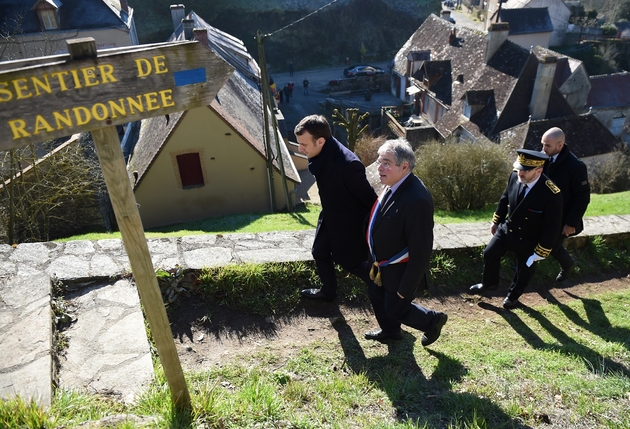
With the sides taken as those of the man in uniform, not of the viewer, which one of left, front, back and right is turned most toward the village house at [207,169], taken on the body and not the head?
right

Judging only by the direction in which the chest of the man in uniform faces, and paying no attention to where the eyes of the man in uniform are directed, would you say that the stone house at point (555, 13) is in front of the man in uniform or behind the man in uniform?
behind

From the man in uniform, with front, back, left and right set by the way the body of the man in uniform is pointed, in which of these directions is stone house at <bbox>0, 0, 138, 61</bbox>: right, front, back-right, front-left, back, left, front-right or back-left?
right

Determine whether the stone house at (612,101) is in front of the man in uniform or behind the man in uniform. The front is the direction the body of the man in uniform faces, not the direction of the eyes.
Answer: behind

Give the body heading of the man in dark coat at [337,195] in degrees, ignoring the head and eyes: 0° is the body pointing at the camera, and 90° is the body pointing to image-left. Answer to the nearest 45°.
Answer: approximately 90°

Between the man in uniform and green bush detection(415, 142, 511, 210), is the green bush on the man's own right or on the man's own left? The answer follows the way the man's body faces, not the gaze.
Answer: on the man's own right

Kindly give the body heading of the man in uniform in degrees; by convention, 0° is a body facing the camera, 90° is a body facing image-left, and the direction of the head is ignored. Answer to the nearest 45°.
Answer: approximately 45°
